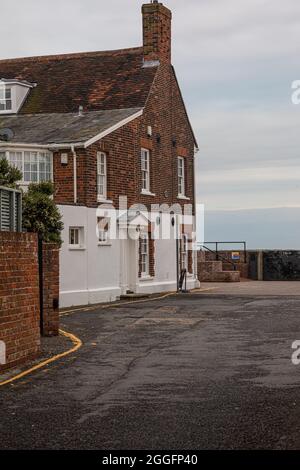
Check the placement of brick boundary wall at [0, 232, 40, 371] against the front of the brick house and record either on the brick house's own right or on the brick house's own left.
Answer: on the brick house's own right

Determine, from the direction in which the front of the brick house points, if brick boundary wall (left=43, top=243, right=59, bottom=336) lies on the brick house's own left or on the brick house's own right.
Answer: on the brick house's own right

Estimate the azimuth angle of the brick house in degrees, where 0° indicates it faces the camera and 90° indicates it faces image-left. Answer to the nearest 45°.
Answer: approximately 315°
